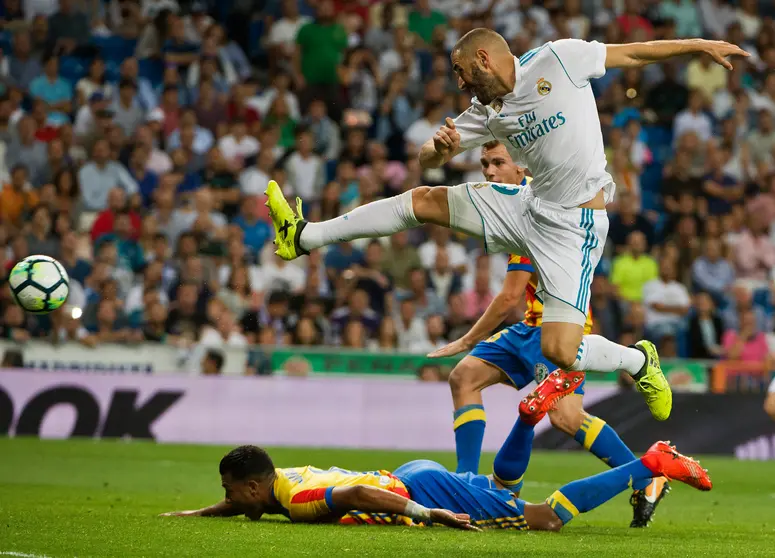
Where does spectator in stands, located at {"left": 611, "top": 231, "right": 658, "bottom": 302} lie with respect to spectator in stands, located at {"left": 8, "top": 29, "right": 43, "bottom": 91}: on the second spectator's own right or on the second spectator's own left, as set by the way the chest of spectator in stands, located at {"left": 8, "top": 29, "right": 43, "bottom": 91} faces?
on the second spectator's own left

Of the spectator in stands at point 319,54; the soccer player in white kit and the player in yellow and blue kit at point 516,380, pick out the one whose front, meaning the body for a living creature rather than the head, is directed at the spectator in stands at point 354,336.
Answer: the spectator in stands at point 319,54

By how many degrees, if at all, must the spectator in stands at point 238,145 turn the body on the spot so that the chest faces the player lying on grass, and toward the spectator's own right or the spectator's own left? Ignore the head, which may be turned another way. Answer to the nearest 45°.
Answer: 0° — they already face them

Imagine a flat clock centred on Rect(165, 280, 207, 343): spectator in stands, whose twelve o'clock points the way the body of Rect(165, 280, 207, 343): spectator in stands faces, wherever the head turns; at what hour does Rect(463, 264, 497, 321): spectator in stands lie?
Rect(463, 264, 497, 321): spectator in stands is roughly at 9 o'clock from Rect(165, 280, 207, 343): spectator in stands.

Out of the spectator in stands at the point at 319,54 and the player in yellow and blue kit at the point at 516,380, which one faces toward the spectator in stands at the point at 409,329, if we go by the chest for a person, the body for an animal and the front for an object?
the spectator in stands at the point at 319,54

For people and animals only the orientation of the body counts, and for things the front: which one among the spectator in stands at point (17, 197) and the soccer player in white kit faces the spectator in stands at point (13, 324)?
the spectator in stands at point (17, 197)

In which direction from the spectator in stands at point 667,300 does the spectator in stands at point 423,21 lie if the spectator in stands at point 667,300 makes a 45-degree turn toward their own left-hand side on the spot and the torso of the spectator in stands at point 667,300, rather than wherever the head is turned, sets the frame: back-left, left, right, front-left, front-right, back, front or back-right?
back

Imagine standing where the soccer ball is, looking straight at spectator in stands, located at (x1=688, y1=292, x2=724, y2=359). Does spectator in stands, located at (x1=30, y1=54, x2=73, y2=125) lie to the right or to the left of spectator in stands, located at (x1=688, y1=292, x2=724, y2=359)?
left

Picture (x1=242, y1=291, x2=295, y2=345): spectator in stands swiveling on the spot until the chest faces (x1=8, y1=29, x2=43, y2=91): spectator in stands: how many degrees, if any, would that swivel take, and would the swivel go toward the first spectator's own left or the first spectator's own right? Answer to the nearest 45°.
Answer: approximately 135° to the first spectator's own right

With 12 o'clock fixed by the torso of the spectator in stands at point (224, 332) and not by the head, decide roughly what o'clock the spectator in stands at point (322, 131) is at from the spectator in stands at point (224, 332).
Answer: the spectator in stands at point (322, 131) is roughly at 7 o'clock from the spectator in stands at point (224, 332).
